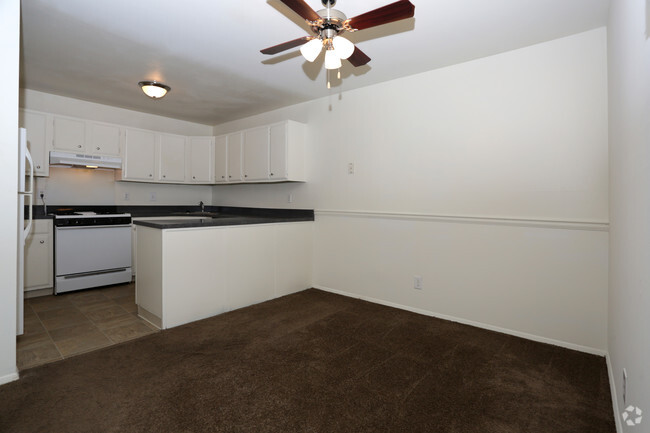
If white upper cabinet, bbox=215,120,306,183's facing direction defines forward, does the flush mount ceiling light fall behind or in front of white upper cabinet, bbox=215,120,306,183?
in front

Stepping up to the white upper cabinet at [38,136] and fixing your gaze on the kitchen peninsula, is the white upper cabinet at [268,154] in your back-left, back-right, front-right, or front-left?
front-left

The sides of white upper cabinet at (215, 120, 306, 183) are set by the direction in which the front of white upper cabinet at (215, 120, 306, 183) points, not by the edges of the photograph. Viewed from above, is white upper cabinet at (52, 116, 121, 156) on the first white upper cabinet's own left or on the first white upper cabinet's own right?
on the first white upper cabinet's own right

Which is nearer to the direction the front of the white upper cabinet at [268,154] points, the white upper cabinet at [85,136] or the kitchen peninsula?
the kitchen peninsula

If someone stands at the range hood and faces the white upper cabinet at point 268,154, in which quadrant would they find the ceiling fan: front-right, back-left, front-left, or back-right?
front-right

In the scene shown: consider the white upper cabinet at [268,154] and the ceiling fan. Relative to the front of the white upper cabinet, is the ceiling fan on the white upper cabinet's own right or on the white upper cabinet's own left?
on the white upper cabinet's own left

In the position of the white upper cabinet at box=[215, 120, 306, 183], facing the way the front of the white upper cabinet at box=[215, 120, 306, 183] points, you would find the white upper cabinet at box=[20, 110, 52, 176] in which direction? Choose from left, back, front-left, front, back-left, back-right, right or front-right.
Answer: front-right

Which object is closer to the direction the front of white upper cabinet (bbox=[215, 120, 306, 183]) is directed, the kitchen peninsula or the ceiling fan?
the kitchen peninsula

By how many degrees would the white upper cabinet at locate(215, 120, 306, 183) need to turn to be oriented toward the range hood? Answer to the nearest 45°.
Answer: approximately 45° to its right

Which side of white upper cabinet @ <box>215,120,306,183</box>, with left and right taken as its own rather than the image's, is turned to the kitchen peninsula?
front
